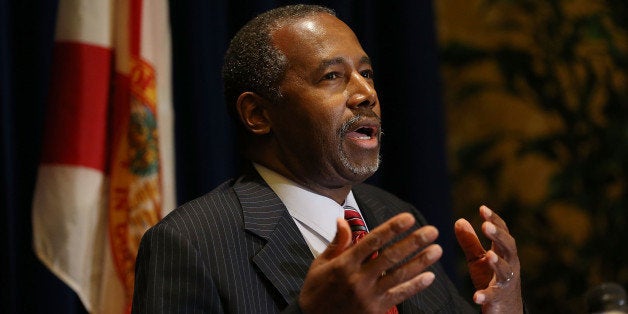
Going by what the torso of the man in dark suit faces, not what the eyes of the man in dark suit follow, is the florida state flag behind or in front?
behind

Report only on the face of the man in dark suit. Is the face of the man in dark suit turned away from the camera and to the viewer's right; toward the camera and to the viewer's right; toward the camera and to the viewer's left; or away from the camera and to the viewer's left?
toward the camera and to the viewer's right

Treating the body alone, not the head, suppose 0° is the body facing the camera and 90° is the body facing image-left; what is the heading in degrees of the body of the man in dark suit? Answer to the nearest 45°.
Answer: approximately 315°
